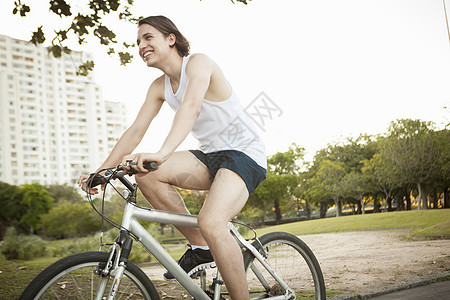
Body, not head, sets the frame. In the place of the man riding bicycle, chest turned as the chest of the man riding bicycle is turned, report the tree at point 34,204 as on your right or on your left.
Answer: on your right

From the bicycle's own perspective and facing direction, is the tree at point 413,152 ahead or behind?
behind

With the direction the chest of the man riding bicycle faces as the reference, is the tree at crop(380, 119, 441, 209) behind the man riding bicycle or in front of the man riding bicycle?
behind

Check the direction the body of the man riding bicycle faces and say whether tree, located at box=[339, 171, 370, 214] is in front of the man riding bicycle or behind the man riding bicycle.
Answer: behind

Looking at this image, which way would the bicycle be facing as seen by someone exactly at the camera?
facing the viewer and to the left of the viewer

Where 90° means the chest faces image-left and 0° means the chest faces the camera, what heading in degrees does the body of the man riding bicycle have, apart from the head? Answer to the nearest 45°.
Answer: approximately 45°

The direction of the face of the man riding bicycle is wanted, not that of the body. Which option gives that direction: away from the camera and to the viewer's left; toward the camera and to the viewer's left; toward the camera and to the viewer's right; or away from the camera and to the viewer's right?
toward the camera and to the viewer's left

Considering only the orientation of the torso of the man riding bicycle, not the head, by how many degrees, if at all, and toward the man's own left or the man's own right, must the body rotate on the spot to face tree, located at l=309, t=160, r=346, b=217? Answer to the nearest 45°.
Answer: approximately 135° to the man's own right

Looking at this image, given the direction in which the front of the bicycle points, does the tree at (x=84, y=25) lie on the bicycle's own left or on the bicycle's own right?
on the bicycle's own right
